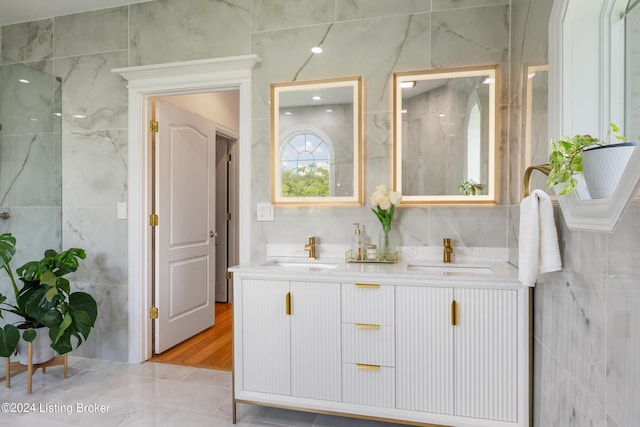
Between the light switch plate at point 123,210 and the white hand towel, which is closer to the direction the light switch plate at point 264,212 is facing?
the white hand towel

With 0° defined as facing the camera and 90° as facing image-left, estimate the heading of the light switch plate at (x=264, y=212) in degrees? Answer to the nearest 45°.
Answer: approximately 0°

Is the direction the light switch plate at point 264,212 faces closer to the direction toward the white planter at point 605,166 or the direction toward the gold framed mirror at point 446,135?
the white planter

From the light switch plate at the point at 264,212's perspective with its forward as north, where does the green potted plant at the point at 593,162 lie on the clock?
The green potted plant is roughly at 11 o'clock from the light switch plate.

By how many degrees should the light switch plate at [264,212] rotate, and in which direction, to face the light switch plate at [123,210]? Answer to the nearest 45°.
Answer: approximately 135° to its right

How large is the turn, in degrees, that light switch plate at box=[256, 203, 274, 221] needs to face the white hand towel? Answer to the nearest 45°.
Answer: approximately 45° to its left

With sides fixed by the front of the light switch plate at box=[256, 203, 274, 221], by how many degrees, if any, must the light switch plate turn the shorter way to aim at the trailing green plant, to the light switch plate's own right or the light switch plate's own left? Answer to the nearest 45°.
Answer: approximately 45° to the light switch plate's own left

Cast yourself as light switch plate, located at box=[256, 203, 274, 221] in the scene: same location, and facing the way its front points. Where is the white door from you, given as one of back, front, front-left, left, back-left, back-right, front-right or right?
back-right

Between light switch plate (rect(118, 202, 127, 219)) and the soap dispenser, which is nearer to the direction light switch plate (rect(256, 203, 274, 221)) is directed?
the soap dispenser

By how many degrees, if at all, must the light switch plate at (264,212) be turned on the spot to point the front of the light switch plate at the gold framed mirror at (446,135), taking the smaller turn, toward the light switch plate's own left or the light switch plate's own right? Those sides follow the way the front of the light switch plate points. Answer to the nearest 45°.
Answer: approximately 45° to the light switch plate's own left

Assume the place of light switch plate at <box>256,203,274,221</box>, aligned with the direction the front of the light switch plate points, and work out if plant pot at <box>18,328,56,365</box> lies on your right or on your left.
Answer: on your right
